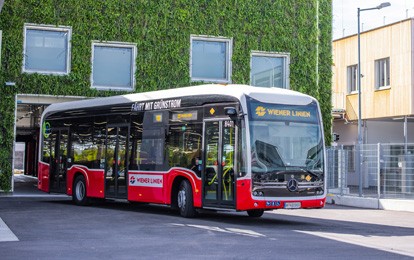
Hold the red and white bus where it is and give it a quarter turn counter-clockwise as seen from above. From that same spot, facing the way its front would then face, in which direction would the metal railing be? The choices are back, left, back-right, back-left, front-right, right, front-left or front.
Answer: front

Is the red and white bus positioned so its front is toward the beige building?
no

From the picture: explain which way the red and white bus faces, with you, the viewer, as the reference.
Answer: facing the viewer and to the right of the viewer
